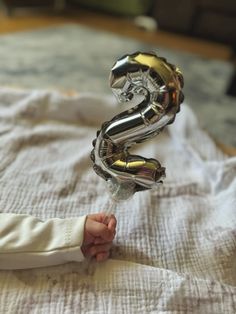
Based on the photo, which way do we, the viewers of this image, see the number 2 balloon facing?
facing the viewer
